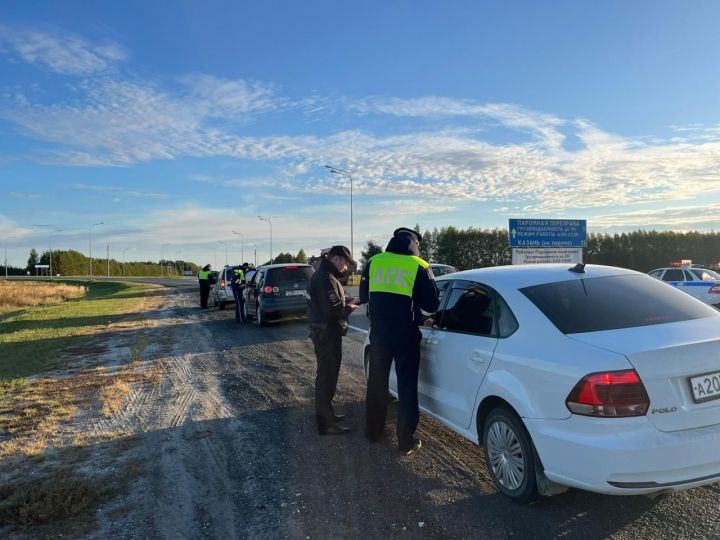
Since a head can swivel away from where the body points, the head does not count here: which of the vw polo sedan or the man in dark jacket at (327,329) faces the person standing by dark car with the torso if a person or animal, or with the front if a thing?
the vw polo sedan

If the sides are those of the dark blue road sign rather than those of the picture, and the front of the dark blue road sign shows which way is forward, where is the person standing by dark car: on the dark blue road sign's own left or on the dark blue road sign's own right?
on the dark blue road sign's own right

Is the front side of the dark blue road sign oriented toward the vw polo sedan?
yes

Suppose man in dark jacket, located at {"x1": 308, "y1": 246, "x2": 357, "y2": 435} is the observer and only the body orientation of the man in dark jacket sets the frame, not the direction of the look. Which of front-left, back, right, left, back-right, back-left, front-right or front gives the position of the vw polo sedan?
front-right

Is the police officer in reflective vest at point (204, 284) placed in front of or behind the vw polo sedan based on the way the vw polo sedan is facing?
in front

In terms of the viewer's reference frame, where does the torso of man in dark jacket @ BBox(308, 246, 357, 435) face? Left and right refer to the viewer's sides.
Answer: facing to the right of the viewer

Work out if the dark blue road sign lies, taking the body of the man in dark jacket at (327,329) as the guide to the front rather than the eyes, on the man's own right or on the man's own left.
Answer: on the man's own left

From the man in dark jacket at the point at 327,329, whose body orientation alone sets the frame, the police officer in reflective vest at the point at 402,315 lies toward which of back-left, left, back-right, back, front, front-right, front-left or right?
front-right

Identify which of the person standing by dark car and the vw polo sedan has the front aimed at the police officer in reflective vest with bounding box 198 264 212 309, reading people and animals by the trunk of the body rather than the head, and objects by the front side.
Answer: the vw polo sedan

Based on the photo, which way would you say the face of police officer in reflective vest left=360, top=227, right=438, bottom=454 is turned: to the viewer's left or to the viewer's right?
to the viewer's right
